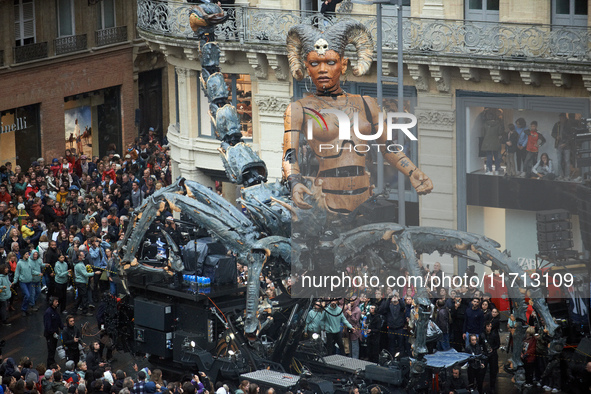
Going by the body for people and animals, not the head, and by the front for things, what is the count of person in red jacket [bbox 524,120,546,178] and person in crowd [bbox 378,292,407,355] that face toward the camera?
2

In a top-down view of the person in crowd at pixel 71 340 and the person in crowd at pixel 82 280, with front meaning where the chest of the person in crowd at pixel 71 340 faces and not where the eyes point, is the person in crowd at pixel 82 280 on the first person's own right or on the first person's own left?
on the first person's own left

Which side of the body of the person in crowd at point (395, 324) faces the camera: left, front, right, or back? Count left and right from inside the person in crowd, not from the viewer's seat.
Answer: front

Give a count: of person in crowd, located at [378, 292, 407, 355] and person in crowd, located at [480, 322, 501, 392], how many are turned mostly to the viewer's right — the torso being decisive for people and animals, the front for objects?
0

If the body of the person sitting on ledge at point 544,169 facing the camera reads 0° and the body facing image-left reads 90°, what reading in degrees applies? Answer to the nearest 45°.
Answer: approximately 0°

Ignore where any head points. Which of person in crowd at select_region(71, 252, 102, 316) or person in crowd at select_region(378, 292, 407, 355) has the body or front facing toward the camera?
person in crowd at select_region(378, 292, 407, 355)

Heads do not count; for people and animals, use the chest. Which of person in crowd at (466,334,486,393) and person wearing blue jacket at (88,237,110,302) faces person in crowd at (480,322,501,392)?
the person wearing blue jacket

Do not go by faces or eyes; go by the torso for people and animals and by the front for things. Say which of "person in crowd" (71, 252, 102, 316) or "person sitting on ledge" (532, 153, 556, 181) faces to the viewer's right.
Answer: "person in crowd" (71, 252, 102, 316)

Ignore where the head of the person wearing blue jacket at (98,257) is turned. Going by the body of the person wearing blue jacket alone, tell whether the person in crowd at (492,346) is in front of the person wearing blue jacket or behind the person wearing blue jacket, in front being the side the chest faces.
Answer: in front

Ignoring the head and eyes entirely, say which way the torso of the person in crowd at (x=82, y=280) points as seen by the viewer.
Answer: to the viewer's right

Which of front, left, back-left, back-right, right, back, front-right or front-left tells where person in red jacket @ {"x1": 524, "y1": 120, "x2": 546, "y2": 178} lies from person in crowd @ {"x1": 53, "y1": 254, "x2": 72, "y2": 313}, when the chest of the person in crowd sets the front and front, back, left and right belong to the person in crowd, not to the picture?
front

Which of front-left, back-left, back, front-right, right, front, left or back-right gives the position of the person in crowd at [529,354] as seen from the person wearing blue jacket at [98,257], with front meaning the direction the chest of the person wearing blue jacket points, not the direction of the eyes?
front
